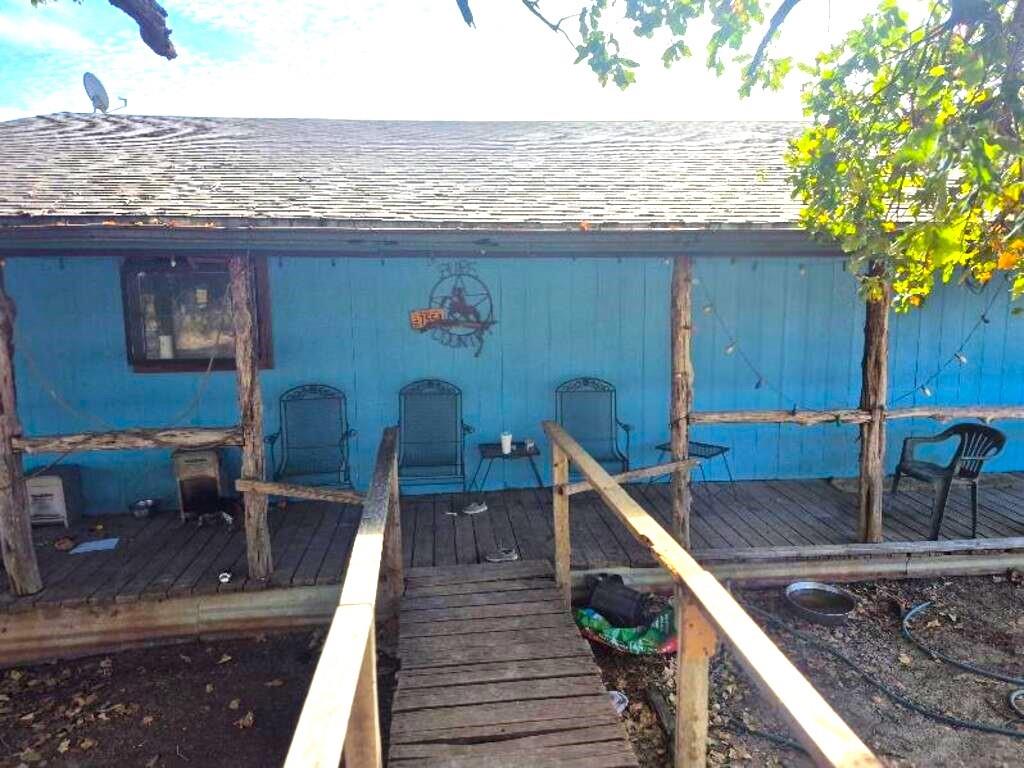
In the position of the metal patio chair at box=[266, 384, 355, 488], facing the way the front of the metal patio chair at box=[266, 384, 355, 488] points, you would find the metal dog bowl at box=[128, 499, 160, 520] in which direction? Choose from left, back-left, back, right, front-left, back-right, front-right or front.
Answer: right

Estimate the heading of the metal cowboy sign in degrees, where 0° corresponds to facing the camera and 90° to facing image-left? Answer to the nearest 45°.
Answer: approximately 0°

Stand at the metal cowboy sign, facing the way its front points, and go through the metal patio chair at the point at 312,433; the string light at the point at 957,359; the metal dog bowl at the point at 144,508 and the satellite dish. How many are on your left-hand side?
1

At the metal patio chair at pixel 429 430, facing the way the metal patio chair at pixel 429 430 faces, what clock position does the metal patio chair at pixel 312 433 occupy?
the metal patio chair at pixel 312 433 is roughly at 3 o'clock from the metal patio chair at pixel 429 430.

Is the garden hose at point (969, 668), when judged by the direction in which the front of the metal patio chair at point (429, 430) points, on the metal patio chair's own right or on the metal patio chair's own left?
on the metal patio chair's own left

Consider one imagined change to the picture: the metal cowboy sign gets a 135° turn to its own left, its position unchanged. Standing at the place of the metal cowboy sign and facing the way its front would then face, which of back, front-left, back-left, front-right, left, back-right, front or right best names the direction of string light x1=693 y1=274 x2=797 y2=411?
front-right

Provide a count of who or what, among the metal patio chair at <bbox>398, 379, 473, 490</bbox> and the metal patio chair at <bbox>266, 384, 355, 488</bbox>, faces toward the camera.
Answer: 2

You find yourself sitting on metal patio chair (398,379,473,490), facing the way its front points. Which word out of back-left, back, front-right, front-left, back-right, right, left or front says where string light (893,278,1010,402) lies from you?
left

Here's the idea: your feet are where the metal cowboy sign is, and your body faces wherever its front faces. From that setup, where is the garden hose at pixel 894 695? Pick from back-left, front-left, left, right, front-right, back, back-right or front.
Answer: front-left

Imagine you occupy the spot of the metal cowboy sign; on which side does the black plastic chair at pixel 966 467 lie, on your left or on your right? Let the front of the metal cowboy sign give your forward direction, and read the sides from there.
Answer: on your left

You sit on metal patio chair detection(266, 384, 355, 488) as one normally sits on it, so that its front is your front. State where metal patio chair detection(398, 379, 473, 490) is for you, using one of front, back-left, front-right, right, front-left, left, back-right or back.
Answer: left

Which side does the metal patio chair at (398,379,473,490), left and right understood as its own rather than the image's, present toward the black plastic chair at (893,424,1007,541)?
left

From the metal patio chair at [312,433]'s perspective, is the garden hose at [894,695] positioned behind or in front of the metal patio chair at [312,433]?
in front

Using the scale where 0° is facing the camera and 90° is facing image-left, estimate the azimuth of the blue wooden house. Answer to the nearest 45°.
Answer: approximately 0°

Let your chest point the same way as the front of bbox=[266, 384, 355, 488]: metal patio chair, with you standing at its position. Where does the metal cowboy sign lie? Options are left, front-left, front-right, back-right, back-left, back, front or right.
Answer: left
